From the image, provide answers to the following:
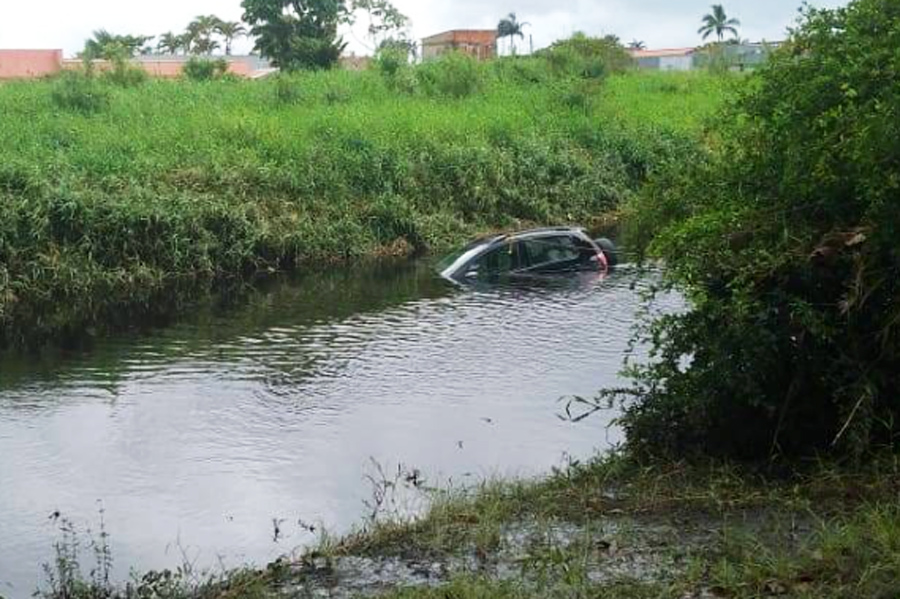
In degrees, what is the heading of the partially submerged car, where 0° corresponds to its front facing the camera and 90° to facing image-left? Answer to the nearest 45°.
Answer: approximately 90°

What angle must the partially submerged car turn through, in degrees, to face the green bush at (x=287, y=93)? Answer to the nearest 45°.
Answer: approximately 45° to its right

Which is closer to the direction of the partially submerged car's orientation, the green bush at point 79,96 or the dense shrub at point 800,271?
the green bush

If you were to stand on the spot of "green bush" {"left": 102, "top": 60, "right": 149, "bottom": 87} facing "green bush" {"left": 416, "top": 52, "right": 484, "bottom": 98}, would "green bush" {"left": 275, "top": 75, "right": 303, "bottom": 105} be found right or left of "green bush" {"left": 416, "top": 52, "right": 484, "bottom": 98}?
right

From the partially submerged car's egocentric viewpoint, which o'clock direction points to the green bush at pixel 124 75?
The green bush is roughly at 2 o'clock from the partially submerged car.

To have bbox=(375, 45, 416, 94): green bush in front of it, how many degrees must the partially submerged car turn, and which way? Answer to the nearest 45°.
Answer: approximately 90° to its right

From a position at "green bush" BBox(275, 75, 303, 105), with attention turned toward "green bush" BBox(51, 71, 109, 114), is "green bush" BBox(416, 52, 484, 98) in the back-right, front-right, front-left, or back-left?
back-right

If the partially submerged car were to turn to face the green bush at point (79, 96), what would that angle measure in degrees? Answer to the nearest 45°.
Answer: approximately 45° to its right
